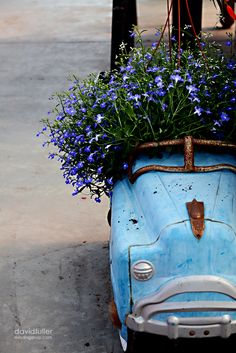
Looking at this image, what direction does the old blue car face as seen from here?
toward the camera

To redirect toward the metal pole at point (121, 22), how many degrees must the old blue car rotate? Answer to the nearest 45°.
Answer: approximately 180°
